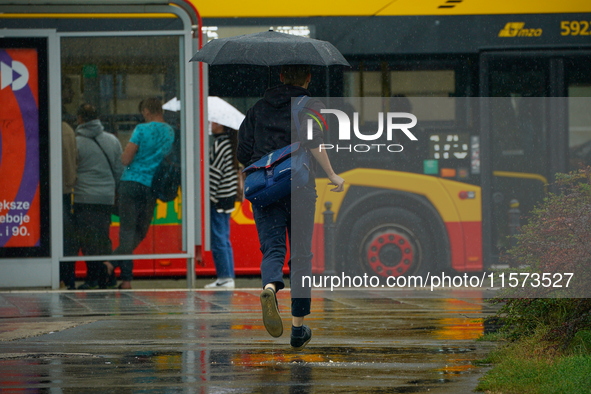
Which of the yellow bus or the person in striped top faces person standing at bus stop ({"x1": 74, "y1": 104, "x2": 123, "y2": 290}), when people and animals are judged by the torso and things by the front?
the person in striped top

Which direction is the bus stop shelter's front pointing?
away from the camera

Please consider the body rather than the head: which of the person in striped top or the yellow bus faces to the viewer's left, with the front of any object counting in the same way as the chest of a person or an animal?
the person in striped top

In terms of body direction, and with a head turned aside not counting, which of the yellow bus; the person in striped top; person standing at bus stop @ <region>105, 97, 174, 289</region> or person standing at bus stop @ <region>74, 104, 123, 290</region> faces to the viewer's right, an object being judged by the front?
the yellow bus

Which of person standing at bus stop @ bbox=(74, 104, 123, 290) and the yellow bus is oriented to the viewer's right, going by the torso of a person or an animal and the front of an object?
the yellow bus

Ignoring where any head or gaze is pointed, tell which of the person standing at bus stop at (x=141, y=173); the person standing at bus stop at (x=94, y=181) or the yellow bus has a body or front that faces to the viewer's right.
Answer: the yellow bus

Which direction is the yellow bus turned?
to the viewer's right

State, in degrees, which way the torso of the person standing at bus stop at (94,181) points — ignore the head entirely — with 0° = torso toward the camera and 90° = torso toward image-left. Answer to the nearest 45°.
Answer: approximately 135°

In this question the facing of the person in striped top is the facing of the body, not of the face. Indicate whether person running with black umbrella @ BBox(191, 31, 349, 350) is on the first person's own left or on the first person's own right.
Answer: on the first person's own left

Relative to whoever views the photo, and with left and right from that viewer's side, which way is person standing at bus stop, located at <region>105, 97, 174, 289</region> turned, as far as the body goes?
facing away from the viewer and to the left of the viewer

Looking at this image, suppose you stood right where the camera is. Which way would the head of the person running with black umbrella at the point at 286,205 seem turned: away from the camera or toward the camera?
away from the camera

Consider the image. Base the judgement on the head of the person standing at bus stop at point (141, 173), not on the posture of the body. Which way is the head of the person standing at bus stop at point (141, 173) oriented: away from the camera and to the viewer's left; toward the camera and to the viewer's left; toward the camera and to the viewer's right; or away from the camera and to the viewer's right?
away from the camera and to the viewer's left
